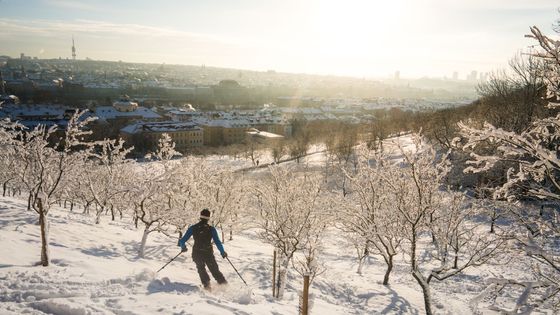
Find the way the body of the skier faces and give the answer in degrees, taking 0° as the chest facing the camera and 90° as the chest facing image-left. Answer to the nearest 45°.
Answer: approximately 180°

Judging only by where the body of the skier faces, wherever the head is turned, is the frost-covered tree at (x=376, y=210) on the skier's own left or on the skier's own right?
on the skier's own right
